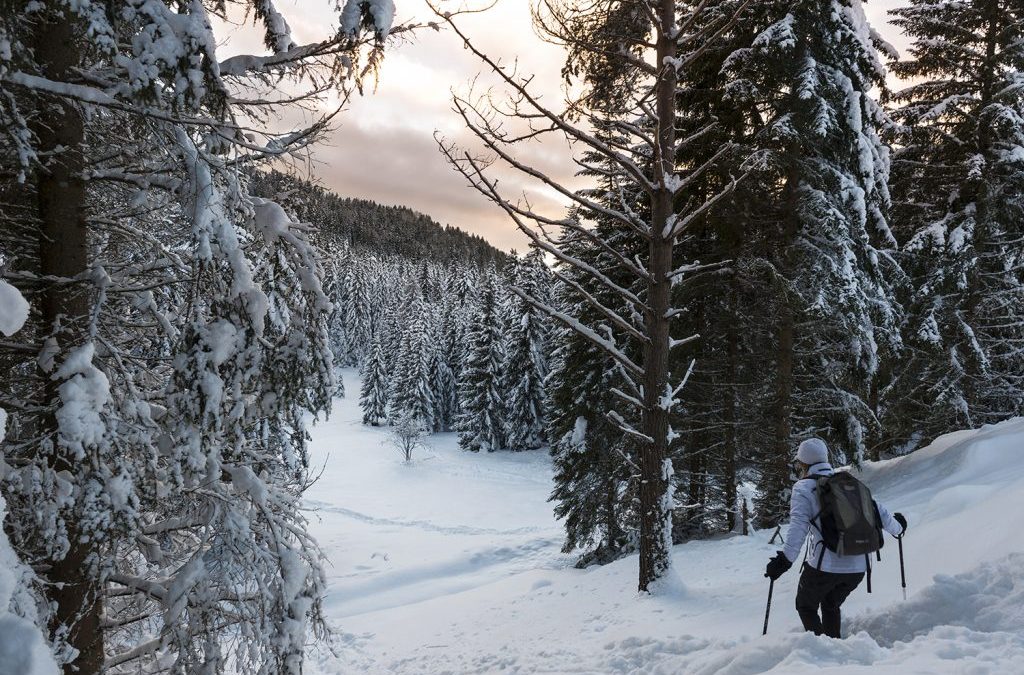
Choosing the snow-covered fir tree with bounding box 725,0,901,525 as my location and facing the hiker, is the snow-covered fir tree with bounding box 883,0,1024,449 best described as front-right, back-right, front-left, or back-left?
back-left

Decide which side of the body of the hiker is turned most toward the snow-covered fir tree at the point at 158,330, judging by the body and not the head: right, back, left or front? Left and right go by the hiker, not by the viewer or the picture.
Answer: left

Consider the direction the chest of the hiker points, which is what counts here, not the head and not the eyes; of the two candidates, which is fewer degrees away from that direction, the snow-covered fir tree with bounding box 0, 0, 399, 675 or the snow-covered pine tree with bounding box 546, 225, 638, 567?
the snow-covered pine tree

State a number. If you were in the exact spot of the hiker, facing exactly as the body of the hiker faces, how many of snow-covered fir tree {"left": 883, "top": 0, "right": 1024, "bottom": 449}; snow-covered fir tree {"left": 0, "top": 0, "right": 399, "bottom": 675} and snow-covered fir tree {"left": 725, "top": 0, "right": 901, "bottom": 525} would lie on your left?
1

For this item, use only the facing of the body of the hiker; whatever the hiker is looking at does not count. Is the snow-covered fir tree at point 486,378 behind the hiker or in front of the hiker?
in front

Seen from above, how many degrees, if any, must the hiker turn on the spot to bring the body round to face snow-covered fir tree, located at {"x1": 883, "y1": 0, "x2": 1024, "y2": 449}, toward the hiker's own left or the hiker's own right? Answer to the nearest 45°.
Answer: approximately 45° to the hiker's own right

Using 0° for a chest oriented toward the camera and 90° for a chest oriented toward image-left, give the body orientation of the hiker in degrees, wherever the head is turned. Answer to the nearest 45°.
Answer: approximately 135°

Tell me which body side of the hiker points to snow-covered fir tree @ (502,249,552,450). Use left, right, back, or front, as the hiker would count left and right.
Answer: front

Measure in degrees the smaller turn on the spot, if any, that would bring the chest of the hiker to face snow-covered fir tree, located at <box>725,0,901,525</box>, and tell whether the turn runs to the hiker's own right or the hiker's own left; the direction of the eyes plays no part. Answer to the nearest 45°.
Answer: approximately 45° to the hiker's own right
